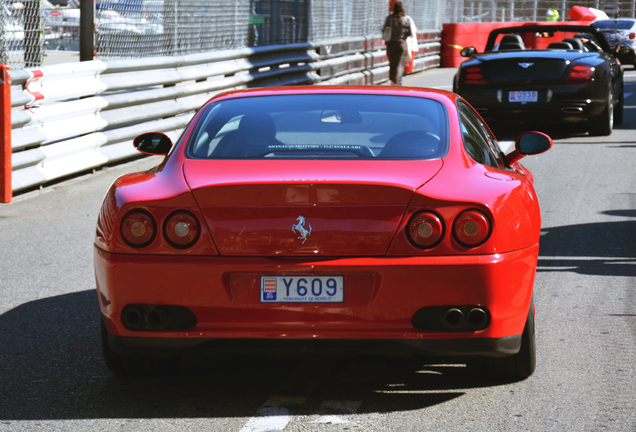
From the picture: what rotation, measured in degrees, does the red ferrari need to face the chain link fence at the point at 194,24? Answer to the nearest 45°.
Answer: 0° — it already faces it

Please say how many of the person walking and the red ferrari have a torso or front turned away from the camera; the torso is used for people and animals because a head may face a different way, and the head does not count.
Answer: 2

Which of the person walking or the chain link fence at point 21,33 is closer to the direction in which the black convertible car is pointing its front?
the person walking

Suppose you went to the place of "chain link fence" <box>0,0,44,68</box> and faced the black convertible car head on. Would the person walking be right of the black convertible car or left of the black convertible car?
left

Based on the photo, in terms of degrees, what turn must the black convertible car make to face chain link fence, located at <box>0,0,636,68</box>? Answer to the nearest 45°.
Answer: approximately 90° to its left

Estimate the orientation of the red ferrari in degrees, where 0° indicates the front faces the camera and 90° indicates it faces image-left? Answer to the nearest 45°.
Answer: approximately 180°

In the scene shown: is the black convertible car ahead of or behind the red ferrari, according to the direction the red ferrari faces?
ahead

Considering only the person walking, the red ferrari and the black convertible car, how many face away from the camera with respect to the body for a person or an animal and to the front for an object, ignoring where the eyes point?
3

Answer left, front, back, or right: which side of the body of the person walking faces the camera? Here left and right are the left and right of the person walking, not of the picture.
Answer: back

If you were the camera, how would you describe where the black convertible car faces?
facing away from the viewer

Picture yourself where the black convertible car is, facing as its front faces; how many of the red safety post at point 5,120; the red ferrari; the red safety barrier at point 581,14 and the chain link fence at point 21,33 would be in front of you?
1
